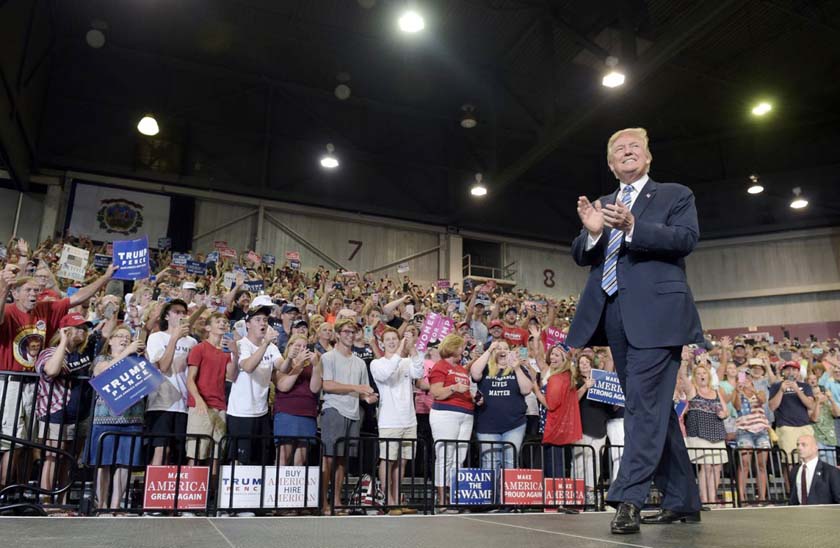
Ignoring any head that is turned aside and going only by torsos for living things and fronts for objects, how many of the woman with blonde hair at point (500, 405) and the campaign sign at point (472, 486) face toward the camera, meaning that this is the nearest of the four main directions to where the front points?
2

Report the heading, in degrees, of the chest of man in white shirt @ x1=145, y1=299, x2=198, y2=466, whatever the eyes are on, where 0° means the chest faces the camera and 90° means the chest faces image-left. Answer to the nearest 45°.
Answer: approximately 315°

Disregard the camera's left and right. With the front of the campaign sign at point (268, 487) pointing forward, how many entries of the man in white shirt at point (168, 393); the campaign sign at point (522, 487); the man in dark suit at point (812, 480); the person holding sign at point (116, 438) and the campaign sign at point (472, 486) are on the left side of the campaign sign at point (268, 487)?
3

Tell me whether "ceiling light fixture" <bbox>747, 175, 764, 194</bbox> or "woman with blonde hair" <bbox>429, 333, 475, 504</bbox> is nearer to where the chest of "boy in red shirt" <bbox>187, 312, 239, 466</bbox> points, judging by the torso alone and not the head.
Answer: the woman with blonde hair

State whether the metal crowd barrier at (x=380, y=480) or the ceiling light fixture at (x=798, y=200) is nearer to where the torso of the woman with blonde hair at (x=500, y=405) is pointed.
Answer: the metal crowd barrier
